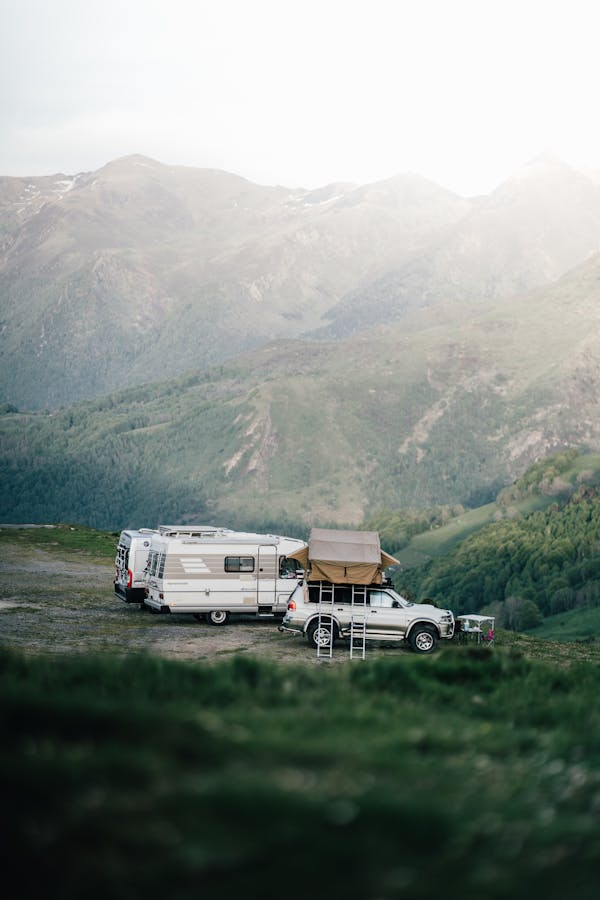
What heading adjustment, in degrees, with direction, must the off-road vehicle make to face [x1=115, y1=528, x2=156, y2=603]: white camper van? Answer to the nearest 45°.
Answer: approximately 135° to its left

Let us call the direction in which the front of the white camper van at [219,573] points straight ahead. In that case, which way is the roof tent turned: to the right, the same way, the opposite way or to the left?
to the right

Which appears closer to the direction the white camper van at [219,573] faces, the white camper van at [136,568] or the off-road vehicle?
the off-road vehicle

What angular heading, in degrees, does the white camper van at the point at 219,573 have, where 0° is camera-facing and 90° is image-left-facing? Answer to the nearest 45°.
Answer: approximately 270°

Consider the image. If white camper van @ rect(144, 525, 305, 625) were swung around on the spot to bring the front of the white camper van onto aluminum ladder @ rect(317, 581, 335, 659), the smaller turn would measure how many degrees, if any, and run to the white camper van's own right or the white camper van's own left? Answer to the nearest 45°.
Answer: approximately 45° to the white camper van's own right

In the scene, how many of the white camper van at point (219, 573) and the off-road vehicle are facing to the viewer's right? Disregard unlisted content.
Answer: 2

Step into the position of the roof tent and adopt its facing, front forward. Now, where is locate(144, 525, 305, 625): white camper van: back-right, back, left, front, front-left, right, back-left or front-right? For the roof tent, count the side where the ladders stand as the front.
back-right

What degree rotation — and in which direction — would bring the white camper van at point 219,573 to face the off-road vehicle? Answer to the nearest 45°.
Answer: approximately 45° to its right

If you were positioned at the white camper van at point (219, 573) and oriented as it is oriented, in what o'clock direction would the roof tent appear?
The roof tent is roughly at 2 o'clock from the white camper van.

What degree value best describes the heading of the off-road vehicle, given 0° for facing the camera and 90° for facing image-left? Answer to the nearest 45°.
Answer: approximately 270°

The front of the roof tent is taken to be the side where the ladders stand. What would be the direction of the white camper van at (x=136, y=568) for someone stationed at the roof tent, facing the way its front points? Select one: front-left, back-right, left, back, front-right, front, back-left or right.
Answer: back-right
